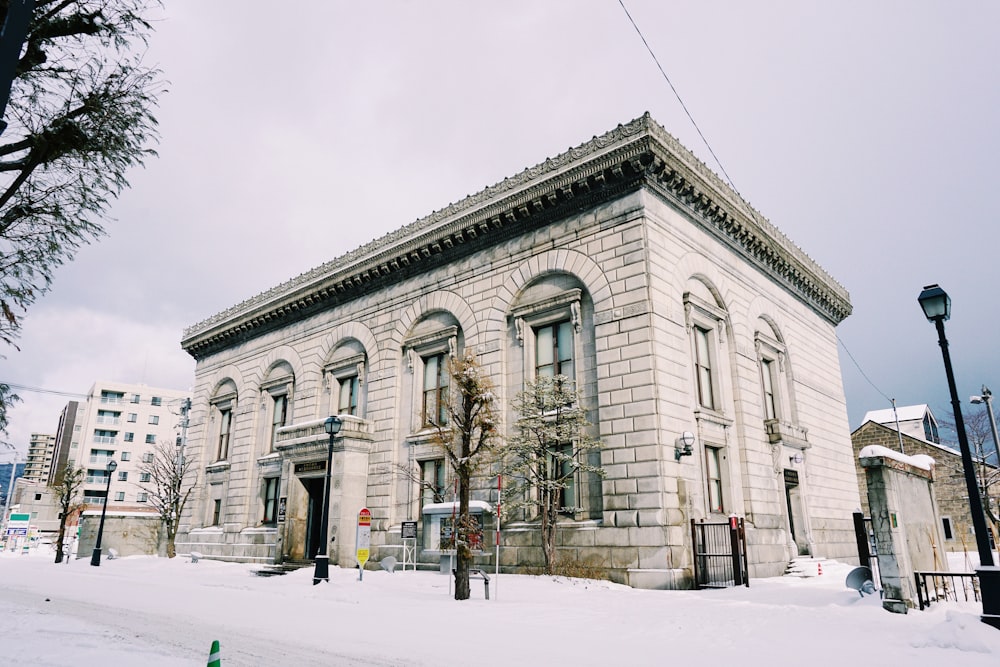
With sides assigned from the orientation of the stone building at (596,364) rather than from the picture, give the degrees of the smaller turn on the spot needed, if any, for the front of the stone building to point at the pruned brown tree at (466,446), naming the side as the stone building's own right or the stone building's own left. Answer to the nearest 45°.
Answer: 0° — it already faces it

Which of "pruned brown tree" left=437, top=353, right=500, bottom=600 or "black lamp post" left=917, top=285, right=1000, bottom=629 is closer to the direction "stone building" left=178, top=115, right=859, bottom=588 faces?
the pruned brown tree

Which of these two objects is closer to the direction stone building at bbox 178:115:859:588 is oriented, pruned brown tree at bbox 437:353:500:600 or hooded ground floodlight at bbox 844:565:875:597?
the pruned brown tree

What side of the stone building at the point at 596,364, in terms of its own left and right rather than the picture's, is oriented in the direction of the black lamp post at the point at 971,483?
left

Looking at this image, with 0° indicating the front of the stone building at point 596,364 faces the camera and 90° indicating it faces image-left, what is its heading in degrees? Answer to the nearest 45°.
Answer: approximately 45°

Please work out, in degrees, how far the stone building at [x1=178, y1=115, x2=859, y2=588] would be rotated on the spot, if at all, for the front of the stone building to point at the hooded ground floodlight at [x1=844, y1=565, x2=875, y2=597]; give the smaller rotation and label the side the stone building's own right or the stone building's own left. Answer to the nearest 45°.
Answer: approximately 90° to the stone building's own left
